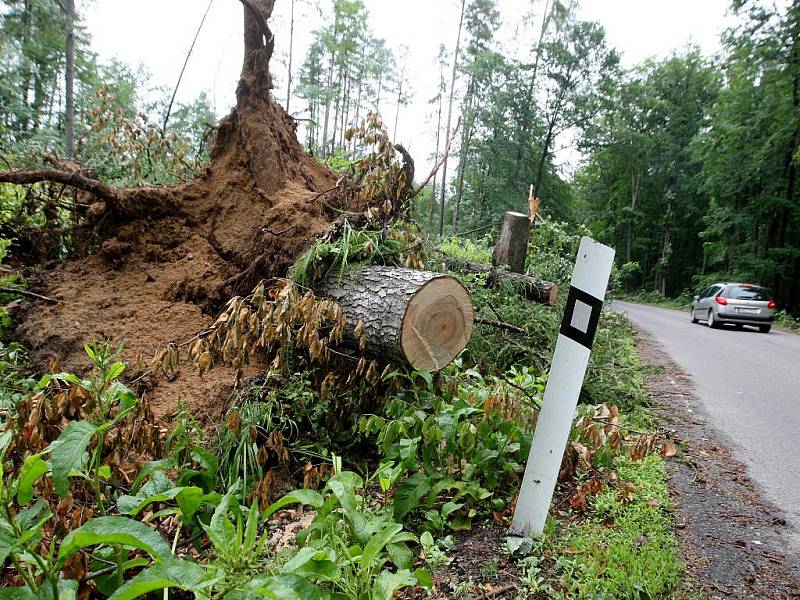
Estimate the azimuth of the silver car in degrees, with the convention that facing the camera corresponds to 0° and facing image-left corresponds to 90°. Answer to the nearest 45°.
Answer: approximately 135°

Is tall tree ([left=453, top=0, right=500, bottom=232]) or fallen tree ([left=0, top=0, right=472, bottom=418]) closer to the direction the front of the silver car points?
the tall tree

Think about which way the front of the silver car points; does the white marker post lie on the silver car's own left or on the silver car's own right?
on the silver car's own left

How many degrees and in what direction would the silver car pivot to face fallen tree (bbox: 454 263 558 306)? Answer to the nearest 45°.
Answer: approximately 135° to its left

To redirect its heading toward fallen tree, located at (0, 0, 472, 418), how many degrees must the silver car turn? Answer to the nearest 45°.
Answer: approximately 135° to its left

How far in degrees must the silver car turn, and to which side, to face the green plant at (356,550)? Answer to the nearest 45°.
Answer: approximately 135° to its left

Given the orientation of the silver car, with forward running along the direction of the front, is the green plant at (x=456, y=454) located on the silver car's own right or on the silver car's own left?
on the silver car's own left
